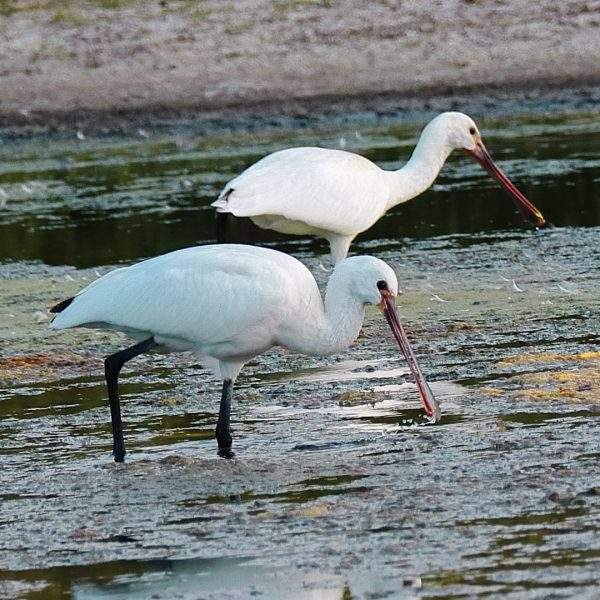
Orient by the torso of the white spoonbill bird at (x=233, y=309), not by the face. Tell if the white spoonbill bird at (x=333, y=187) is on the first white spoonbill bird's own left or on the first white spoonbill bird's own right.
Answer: on the first white spoonbill bird's own left

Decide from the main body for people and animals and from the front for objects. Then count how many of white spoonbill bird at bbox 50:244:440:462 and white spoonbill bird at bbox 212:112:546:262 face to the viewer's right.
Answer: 2

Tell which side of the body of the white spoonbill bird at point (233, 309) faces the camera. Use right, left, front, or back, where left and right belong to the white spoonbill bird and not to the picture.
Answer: right

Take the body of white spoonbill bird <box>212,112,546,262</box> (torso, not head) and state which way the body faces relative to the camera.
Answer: to the viewer's right

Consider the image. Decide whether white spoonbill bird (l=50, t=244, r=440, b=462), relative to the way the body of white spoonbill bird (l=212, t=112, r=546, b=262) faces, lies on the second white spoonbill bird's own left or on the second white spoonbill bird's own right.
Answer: on the second white spoonbill bird's own right

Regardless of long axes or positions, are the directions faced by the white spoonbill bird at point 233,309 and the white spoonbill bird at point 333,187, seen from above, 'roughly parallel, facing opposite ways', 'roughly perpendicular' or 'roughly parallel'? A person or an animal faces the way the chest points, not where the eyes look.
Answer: roughly parallel
